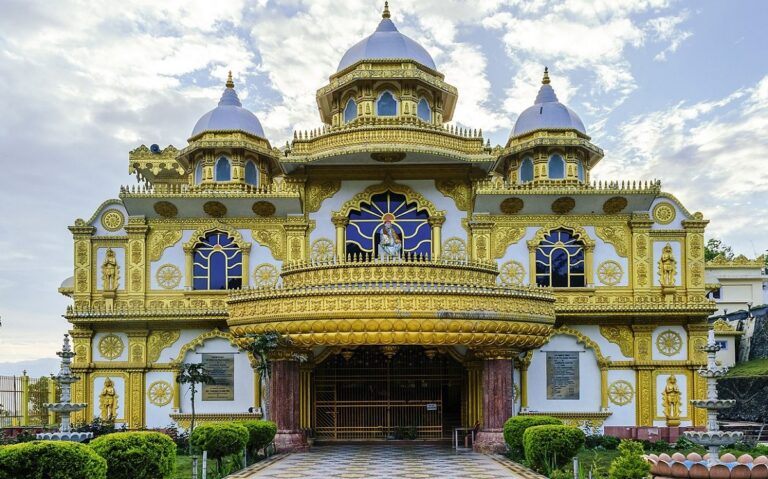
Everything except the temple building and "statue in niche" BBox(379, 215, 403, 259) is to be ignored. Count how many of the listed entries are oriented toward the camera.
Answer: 2

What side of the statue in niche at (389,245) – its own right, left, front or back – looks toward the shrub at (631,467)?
front

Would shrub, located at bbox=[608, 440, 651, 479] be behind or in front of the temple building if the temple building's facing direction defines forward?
in front

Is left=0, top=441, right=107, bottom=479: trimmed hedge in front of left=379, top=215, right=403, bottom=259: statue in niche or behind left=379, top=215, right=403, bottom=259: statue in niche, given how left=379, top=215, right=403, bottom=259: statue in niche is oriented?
in front

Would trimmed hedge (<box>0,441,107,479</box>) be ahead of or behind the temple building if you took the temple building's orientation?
ahead

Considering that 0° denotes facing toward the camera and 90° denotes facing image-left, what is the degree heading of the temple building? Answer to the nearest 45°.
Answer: approximately 0°
